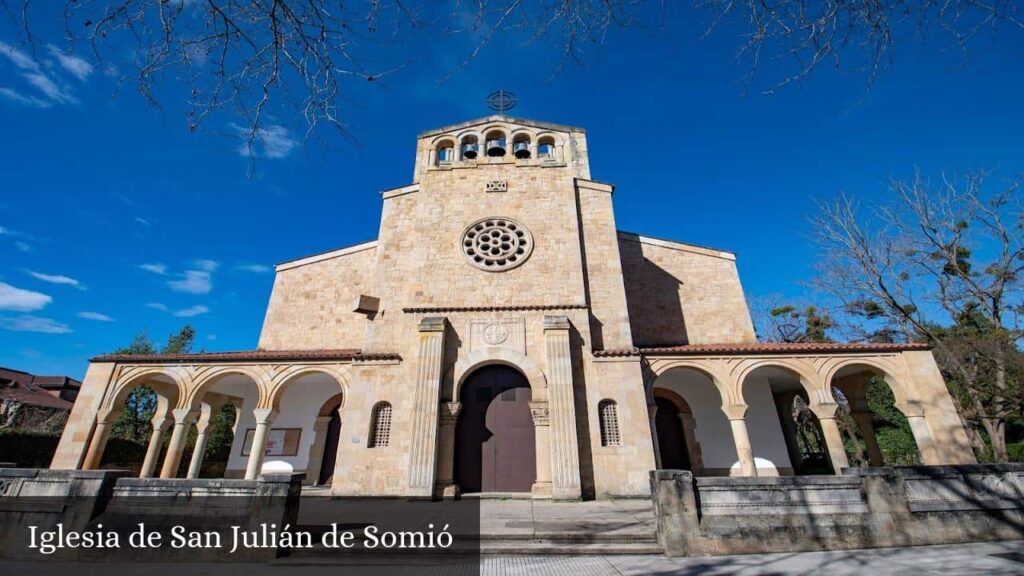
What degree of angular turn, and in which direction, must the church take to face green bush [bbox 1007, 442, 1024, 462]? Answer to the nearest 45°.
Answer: approximately 90° to its left

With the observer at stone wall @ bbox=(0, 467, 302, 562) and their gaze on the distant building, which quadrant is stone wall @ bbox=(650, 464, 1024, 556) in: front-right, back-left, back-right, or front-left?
back-right

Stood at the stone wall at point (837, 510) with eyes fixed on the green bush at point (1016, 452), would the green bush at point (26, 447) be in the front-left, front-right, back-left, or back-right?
back-left

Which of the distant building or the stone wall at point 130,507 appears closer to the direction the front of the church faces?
the stone wall

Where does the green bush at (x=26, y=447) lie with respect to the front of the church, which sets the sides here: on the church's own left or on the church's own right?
on the church's own right

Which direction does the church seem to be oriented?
toward the camera

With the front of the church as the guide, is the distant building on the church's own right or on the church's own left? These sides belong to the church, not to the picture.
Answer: on the church's own right

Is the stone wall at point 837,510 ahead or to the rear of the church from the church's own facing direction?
ahead
